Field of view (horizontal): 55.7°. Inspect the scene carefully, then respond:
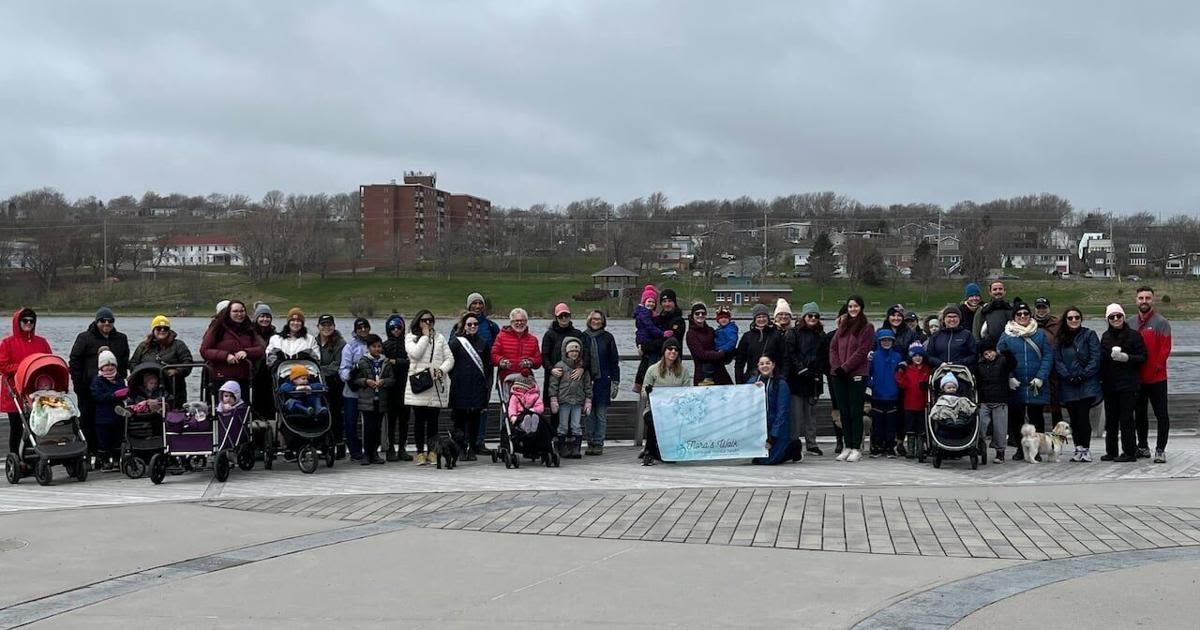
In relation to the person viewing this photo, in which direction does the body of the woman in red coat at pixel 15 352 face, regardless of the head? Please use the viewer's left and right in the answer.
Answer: facing the viewer and to the right of the viewer

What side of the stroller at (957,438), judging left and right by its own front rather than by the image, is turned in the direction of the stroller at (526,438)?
right

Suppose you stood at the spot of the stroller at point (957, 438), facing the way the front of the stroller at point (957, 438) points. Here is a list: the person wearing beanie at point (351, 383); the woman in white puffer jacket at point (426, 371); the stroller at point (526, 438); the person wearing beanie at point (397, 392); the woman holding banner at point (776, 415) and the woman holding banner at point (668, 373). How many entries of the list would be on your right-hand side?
6

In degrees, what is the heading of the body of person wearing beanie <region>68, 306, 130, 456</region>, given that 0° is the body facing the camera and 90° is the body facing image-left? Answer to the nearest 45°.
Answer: approximately 0°

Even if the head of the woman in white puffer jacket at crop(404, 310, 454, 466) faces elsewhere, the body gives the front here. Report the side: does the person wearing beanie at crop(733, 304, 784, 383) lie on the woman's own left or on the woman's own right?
on the woman's own left

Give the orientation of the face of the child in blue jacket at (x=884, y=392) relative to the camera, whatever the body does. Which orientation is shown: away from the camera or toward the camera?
toward the camera

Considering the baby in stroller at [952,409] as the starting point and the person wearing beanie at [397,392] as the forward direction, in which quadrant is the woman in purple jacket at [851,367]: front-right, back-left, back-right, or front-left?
front-right

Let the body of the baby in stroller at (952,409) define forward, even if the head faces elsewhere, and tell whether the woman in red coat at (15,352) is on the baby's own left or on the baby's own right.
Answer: on the baby's own right

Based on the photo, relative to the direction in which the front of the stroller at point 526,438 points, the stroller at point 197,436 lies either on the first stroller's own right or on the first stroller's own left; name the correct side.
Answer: on the first stroller's own right

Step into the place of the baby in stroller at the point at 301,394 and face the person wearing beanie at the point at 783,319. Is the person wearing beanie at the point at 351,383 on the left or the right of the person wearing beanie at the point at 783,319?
left

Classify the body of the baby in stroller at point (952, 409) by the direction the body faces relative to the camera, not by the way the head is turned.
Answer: toward the camera

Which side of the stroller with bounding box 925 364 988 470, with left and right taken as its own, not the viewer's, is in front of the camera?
front

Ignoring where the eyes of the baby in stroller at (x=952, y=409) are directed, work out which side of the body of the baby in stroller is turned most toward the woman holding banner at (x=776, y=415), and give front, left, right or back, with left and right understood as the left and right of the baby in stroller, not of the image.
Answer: right

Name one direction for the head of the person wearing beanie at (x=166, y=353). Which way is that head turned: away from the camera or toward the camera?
toward the camera

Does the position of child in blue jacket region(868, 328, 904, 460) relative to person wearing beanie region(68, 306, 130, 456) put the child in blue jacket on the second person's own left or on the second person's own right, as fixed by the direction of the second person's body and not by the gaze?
on the second person's own left

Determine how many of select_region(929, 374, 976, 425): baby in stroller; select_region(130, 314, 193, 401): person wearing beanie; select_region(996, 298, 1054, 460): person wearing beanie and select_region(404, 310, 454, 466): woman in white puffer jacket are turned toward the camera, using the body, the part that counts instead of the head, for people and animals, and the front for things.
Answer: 4

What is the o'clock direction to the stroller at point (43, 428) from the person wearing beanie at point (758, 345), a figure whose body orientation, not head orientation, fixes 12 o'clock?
The stroller is roughly at 2 o'clock from the person wearing beanie.

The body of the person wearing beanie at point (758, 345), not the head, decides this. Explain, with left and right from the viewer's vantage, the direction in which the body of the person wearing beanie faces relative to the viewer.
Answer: facing the viewer
